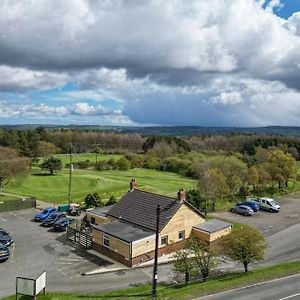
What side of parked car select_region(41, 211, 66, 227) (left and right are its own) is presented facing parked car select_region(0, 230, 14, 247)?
front

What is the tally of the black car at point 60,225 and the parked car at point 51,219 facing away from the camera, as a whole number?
0

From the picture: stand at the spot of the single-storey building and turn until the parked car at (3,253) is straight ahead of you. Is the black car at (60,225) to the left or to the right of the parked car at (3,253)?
right

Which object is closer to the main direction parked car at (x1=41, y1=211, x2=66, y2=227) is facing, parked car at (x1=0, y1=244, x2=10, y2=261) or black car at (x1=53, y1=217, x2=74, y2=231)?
the parked car

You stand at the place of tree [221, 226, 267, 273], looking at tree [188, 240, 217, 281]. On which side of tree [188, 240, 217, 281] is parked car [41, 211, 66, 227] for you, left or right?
right

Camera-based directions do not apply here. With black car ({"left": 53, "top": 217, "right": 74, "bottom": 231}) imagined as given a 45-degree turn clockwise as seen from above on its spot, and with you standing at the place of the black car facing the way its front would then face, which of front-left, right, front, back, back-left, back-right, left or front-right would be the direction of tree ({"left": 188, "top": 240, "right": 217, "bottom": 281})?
back-left
